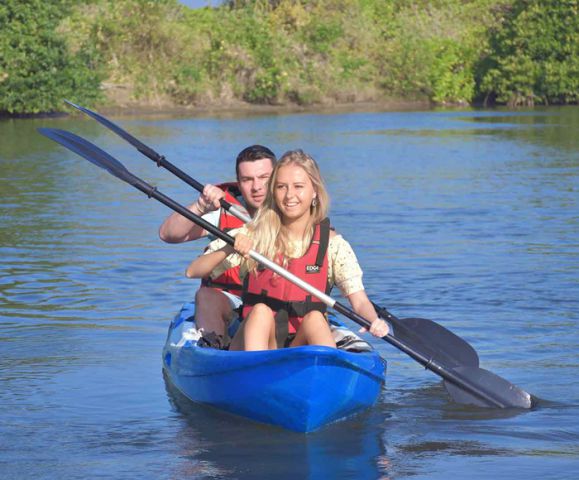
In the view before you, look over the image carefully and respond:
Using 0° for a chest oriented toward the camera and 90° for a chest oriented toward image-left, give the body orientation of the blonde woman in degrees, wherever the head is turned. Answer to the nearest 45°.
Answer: approximately 0°

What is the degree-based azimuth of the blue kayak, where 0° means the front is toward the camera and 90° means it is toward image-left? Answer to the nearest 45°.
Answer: approximately 0°

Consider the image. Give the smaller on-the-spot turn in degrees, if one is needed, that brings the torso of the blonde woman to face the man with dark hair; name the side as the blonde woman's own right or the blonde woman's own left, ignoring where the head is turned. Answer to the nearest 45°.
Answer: approximately 135° to the blonde woman's own right
